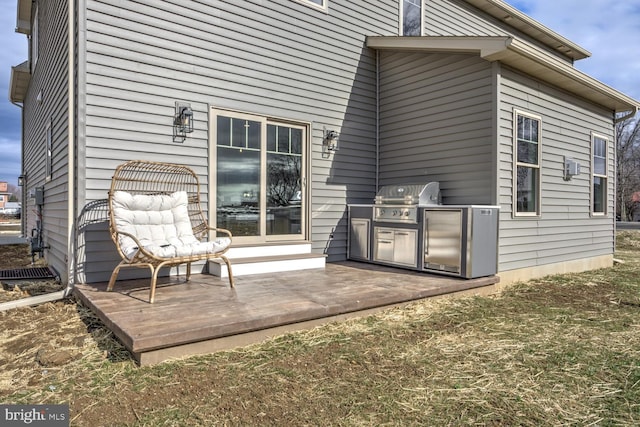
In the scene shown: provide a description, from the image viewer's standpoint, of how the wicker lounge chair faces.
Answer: facing the viewer and to the right of the viewer

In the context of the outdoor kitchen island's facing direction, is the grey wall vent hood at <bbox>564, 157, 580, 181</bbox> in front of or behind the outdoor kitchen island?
behind

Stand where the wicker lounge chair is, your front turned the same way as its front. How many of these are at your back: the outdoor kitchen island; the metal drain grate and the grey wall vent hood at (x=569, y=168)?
1

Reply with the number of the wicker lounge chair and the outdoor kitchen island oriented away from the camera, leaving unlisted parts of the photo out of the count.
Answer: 0

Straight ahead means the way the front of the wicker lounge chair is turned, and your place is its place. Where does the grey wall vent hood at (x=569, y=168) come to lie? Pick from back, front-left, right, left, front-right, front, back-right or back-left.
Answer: front-left

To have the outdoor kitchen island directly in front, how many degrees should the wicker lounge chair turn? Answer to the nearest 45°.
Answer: approximately 45° to its left

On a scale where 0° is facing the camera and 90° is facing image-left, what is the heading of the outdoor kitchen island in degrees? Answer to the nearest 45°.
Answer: approximately 45°

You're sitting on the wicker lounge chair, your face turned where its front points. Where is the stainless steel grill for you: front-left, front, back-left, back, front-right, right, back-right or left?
front-left
